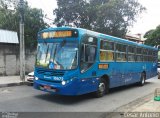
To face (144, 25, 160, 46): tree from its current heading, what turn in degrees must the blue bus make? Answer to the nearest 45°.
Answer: approximately 135° to its right

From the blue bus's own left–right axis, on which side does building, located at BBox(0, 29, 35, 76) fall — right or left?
on its right

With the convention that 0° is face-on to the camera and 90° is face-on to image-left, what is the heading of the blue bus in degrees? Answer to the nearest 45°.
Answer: approximately 45°

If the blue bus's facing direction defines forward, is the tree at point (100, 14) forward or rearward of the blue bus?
rearward

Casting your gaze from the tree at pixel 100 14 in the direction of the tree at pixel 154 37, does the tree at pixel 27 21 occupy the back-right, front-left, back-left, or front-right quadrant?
back-left

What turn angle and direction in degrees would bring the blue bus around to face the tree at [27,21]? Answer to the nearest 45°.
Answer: approximately 90° to its right
